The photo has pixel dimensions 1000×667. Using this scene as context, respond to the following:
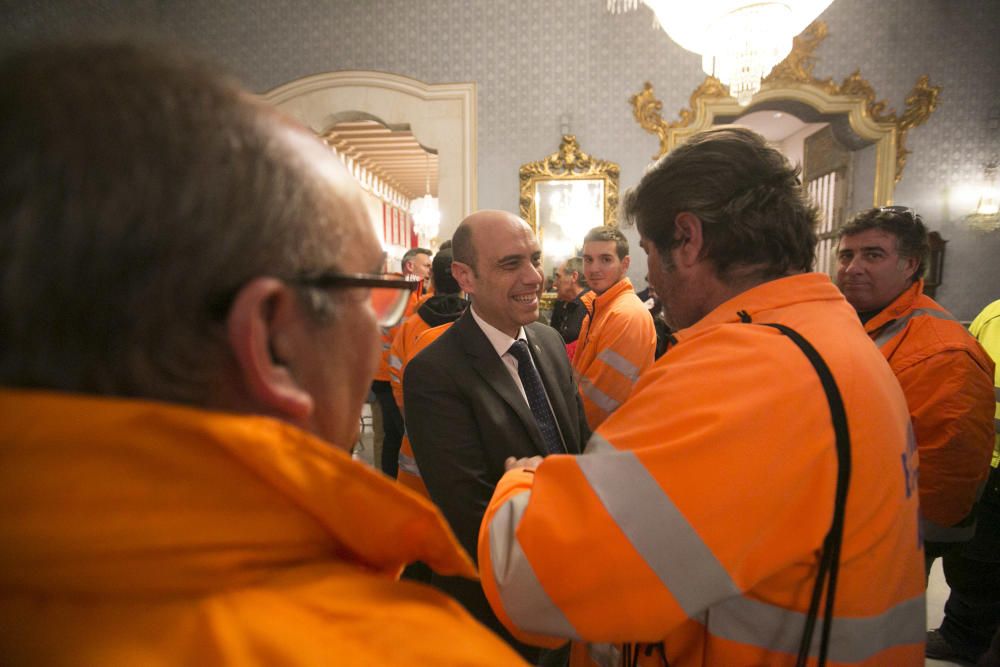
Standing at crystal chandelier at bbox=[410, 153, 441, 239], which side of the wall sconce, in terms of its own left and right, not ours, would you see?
right

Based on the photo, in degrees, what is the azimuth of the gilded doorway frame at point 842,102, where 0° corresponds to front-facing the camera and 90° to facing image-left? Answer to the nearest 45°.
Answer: approximately 0°

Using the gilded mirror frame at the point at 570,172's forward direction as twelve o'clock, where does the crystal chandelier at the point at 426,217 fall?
The crystal chandelier is roughly at 5 o'clock from the gilded mirror frame.

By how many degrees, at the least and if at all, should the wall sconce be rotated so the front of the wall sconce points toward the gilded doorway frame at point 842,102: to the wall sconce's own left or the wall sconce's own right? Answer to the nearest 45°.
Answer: approximately 45° to the wall sconce's own right

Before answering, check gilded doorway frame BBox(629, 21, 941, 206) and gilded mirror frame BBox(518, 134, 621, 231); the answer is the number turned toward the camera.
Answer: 2

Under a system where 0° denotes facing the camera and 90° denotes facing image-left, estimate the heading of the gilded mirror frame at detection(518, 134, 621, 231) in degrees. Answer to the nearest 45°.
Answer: approximately 0°
